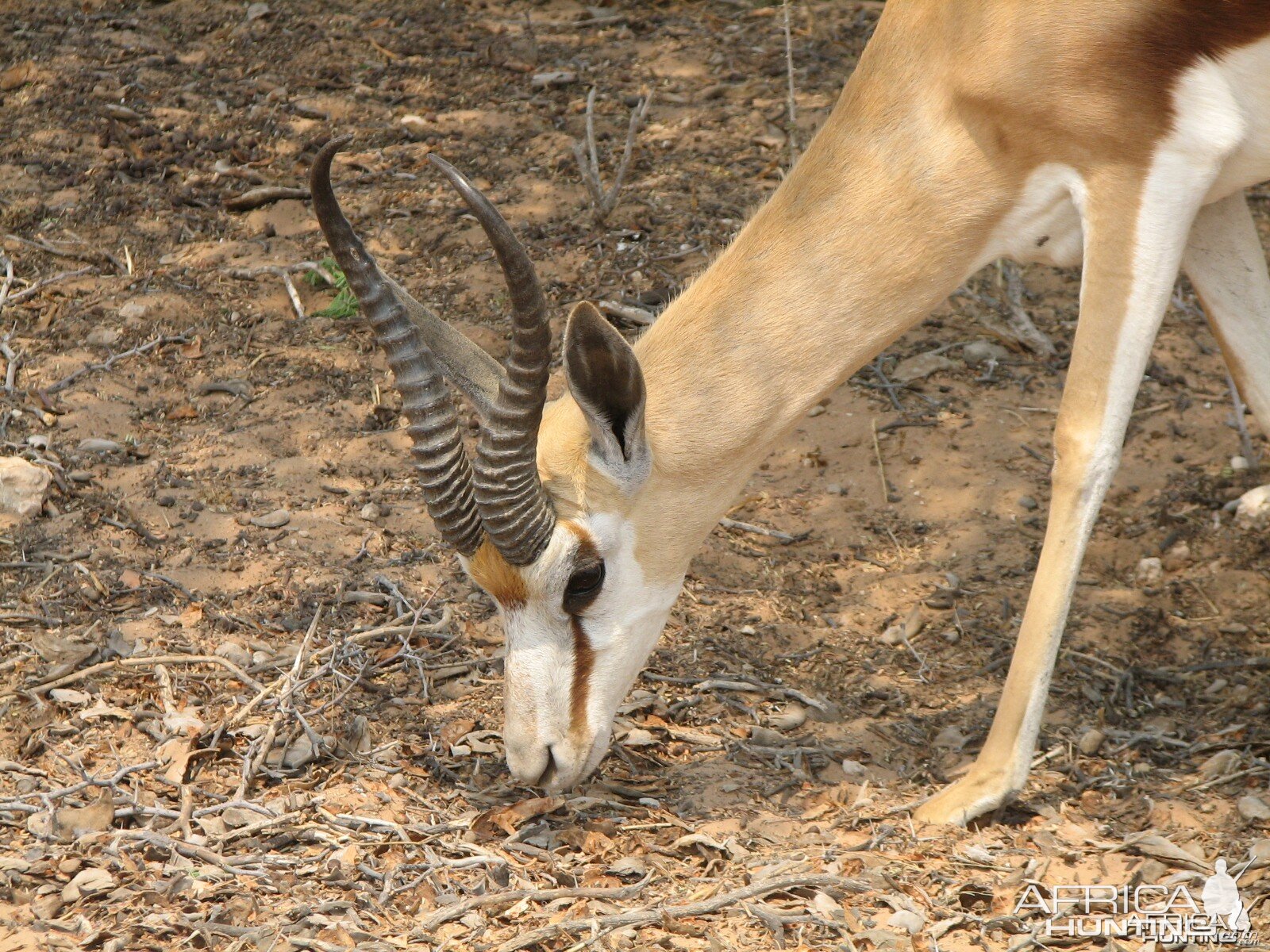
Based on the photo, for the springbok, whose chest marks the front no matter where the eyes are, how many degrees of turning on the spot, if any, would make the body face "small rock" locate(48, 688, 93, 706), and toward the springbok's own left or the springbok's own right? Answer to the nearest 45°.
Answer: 0° — it already faces it

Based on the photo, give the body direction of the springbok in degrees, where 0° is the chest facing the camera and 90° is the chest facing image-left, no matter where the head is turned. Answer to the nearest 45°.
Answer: approximately 90°

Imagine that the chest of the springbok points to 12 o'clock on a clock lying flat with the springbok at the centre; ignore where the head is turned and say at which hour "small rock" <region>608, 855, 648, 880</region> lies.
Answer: The small rock is roughly at 10 o'clock from the springbok.

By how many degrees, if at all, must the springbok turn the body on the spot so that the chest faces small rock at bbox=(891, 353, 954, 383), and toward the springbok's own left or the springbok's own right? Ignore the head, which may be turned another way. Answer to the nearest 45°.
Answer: approximately 90° to the springbok's own right

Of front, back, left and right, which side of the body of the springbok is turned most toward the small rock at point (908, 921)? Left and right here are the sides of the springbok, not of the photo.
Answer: left

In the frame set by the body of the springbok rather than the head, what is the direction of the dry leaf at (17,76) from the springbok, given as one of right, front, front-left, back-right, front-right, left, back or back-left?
front-right

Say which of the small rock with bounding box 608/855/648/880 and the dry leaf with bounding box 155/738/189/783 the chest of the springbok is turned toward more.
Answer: the dry leaf
